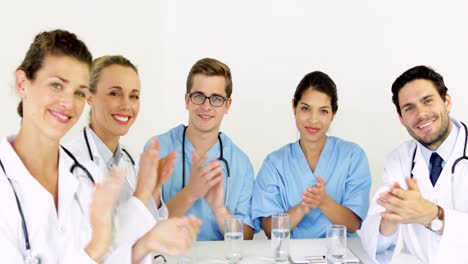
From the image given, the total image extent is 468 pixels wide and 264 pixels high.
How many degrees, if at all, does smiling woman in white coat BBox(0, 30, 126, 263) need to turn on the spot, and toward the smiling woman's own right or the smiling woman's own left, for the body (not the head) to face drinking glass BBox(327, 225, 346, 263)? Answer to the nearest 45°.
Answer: approximately 45° to the smiling woman's own left

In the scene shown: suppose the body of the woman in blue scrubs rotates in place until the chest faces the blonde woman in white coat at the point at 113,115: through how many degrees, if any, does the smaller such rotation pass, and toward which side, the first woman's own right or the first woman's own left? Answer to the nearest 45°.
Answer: approximately 45° to the first woman's own right

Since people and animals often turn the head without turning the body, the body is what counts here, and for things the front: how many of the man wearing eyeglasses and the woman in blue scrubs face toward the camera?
2

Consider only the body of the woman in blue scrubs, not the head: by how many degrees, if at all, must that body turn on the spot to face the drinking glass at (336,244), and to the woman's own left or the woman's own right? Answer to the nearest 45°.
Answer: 0° — they already face it

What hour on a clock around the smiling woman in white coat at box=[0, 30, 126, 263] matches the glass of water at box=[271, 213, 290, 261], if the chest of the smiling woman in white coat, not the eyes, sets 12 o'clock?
The glass of water is roughly at 10 o'clock from the smiling woman in white coat.

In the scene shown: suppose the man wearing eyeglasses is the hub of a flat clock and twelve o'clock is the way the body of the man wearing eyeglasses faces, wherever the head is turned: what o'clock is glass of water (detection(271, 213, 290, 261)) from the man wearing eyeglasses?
The glass of water is roughly at 11 o'clock from the man wearing eyeglasses.
